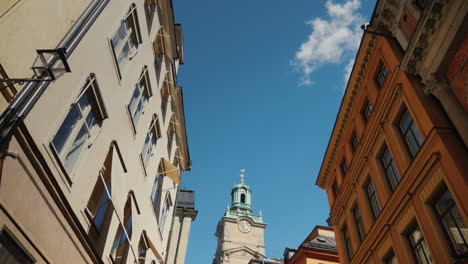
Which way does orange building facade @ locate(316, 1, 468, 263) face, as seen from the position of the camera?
facing the viewer and to the left of the viewer

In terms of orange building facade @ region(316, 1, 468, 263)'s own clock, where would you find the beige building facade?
The beige building facade is roughly at 12 o'clock from the orange building facade.
